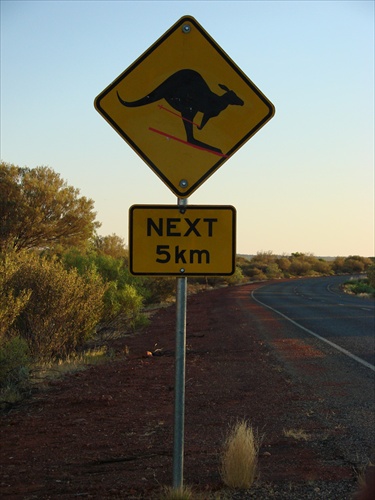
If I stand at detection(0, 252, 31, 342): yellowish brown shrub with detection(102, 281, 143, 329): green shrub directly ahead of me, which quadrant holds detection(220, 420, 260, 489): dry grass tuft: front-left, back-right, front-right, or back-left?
back-right

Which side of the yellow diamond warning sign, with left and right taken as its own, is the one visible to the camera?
front

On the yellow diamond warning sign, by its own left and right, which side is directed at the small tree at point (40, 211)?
back

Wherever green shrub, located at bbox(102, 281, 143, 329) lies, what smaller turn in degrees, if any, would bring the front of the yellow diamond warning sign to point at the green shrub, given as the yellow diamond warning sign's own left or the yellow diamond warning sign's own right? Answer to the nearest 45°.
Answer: approximately 180°
